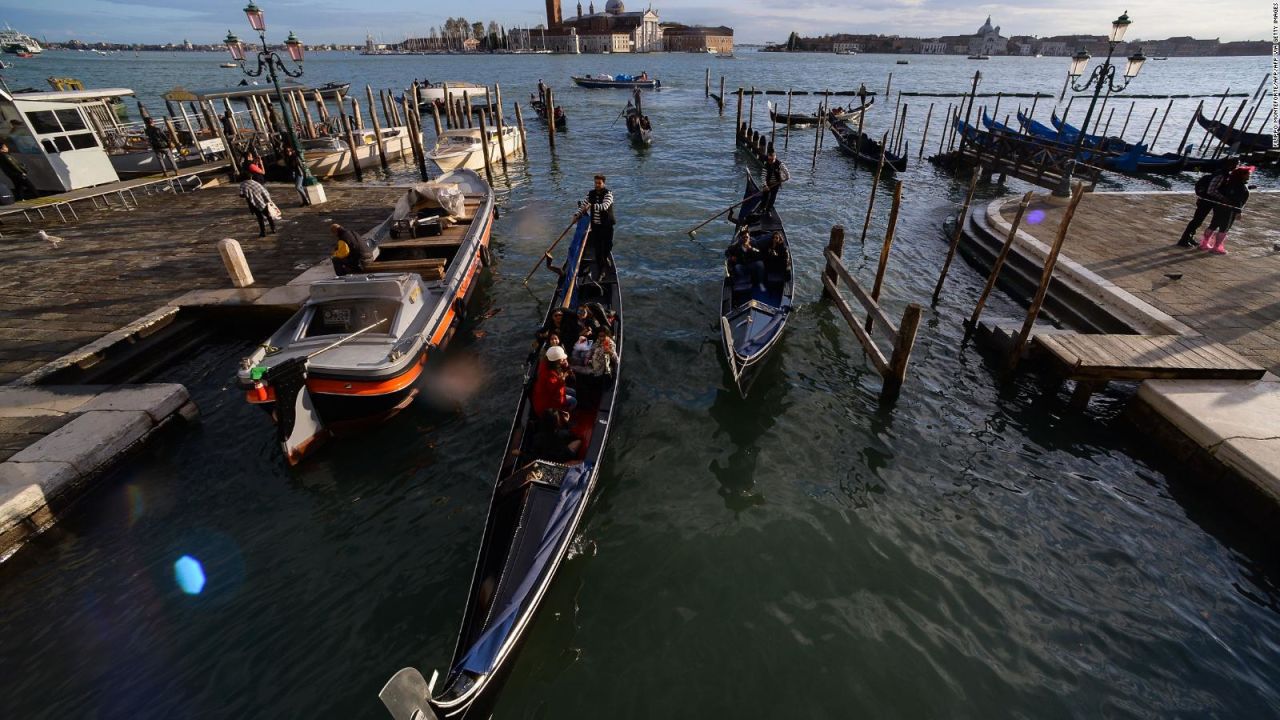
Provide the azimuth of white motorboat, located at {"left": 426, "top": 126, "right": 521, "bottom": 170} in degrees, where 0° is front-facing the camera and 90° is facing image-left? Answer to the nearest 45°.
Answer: approximately 45°

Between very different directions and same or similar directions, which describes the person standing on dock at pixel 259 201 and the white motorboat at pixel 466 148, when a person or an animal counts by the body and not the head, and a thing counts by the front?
very different directions

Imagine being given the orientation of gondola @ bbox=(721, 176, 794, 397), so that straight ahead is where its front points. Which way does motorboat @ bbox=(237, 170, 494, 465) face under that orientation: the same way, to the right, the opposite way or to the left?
the opposite way

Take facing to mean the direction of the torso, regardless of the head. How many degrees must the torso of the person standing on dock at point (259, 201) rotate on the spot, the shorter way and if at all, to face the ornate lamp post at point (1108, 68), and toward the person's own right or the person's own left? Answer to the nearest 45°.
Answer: approximately 45° to the person's own right

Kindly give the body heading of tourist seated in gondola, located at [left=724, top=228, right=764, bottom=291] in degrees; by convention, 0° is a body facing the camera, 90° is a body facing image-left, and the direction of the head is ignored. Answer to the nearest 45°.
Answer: approximately 0°
